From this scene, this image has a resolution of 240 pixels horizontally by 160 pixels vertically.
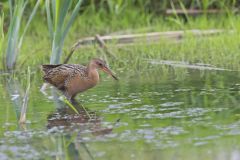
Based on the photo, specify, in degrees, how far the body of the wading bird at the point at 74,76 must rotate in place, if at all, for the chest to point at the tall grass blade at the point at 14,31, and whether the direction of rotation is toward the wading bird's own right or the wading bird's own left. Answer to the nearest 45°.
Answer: approximately 135° to the wading bird's own left

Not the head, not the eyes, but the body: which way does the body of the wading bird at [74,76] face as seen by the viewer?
to the viewer's right
